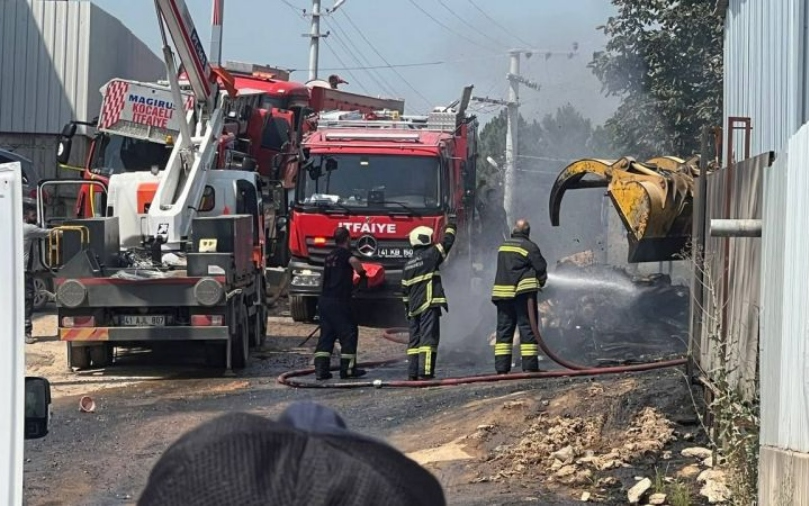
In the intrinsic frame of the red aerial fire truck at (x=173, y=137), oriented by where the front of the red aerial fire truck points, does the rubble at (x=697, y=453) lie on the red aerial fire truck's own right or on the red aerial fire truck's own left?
on the red aerial fire truck's own left

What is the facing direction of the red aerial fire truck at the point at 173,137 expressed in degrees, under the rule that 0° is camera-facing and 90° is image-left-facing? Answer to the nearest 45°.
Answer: approximately 45°

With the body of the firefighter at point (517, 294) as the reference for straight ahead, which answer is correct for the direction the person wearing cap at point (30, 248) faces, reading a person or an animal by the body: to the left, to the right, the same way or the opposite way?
to the right

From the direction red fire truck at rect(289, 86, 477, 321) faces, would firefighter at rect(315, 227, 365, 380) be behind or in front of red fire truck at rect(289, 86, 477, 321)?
in front

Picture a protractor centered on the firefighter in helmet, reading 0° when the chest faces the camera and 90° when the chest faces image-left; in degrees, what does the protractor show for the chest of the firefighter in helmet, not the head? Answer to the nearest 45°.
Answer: approximately 225°

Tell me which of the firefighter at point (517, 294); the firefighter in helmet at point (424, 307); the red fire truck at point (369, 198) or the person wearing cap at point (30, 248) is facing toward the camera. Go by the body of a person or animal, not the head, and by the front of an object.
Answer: the red fire truck

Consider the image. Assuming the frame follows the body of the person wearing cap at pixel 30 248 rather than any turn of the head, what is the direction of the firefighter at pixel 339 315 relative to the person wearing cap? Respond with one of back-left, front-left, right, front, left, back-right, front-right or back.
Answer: front-right

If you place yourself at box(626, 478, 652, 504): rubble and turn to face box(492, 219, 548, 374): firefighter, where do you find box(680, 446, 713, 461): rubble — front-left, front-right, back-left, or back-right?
front-right

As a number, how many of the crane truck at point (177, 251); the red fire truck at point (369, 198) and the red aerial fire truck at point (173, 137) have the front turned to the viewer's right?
0

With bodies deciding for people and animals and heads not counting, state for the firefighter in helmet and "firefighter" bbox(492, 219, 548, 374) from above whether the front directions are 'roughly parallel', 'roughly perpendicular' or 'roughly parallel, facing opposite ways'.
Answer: roughly parallel

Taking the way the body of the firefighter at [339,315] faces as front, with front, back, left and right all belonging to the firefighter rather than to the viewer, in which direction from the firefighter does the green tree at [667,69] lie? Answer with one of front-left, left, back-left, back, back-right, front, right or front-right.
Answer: front

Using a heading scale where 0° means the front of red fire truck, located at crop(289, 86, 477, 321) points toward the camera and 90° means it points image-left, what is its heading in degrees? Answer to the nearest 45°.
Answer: approximately 0°

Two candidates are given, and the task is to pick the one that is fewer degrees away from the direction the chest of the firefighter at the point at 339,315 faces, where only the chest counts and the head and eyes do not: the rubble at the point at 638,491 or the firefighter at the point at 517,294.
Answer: the firefighter
